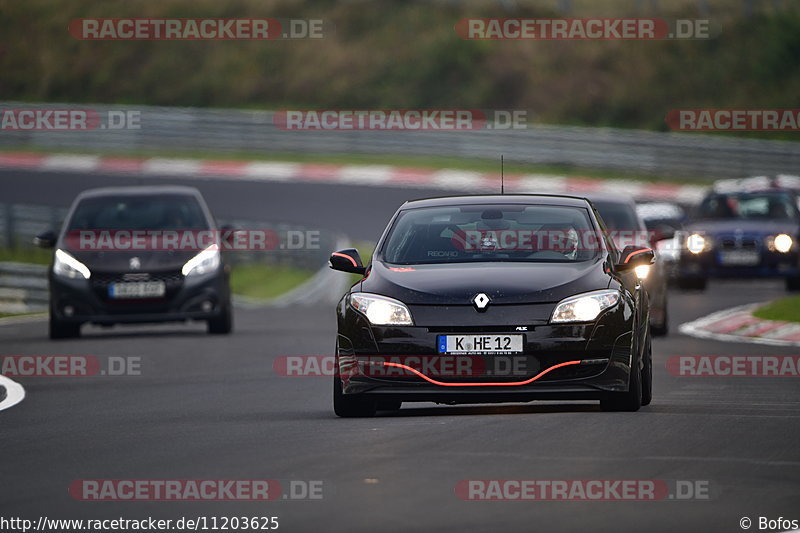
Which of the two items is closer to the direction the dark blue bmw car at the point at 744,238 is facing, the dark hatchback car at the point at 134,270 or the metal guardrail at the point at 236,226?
the dark hatchback car

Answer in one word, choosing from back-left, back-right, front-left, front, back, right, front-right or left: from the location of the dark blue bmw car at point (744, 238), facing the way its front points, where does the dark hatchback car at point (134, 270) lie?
front-right

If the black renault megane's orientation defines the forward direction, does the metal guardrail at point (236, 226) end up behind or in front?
behind

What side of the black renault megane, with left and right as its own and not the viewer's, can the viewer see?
front

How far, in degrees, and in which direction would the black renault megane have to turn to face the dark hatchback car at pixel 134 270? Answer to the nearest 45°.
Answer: approximately 135° to its right

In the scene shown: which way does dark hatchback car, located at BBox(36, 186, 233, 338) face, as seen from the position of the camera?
facing the viewer

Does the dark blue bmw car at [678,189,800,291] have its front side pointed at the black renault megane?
yes

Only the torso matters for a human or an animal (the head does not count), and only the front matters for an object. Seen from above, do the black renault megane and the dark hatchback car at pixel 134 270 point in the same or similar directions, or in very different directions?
same or similar directions

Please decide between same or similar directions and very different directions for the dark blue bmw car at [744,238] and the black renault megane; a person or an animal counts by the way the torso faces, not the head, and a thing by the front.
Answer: same or similar directions

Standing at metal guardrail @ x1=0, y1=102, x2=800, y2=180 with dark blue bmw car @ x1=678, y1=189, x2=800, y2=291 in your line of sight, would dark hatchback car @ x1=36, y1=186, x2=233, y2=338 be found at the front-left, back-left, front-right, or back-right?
front-right

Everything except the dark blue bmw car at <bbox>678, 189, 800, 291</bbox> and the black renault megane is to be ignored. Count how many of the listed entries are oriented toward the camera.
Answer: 2

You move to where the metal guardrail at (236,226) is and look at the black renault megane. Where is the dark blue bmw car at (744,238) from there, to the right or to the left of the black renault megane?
left
